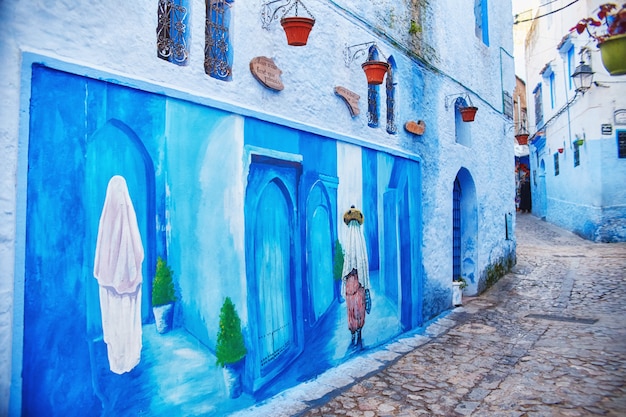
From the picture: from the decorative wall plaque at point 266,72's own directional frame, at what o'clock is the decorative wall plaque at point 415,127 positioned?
the decorative wall plaque at point 415,127 is roughly at 9 o'clock from the decorative wall plaque at point 266,72.

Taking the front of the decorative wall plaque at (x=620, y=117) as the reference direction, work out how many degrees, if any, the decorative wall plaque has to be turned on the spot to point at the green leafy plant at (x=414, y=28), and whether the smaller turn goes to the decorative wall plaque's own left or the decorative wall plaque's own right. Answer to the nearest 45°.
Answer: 0° — it already faces it

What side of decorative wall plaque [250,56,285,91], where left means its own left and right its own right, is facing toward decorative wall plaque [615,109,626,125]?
left

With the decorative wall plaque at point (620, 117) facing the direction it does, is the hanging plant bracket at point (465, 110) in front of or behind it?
in front

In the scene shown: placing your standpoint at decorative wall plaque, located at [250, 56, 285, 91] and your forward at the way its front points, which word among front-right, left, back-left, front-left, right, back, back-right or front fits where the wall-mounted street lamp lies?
left

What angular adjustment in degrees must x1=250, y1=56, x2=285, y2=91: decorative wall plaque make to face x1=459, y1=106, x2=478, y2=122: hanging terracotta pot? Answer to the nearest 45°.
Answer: approximately 90° to its left

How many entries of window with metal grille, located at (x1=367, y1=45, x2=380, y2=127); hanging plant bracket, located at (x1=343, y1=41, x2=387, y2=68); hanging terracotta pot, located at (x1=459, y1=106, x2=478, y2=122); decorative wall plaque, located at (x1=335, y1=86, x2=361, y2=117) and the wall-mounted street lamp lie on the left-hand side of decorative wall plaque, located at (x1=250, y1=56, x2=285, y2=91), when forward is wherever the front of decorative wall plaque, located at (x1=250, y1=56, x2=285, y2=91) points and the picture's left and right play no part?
5

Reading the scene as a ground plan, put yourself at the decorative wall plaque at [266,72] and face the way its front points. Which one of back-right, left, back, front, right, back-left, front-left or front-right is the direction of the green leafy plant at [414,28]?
left

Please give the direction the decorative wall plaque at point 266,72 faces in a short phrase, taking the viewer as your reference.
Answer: facing the viewer and to the right of the viewer

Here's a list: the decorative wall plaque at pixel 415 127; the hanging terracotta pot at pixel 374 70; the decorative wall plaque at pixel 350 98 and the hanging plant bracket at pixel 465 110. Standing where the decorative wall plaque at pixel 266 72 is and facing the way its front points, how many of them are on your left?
4
